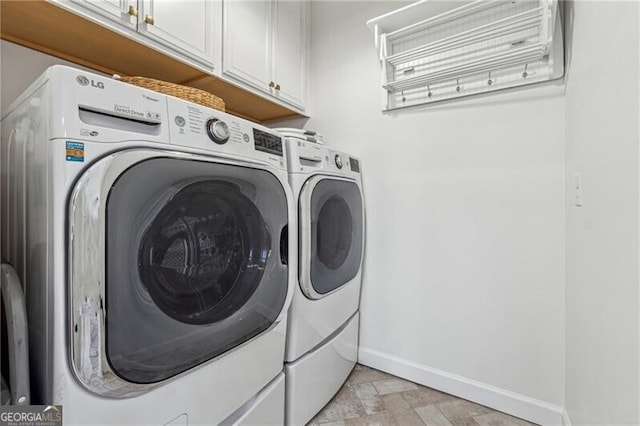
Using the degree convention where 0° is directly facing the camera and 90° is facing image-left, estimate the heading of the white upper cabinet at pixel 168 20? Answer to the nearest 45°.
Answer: approximately 315°

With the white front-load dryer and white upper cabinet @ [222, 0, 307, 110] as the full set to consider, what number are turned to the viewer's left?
0

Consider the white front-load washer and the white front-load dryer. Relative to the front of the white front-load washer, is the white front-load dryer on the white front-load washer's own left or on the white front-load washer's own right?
on the white front-load washer's own left

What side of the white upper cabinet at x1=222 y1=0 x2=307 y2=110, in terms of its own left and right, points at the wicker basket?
right

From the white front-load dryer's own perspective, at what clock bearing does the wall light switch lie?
The wall light switch is roughly at 11 o'clock from the white front-load dryer.

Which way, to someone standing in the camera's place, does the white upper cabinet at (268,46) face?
facing the viewer and to the right of the viewer
